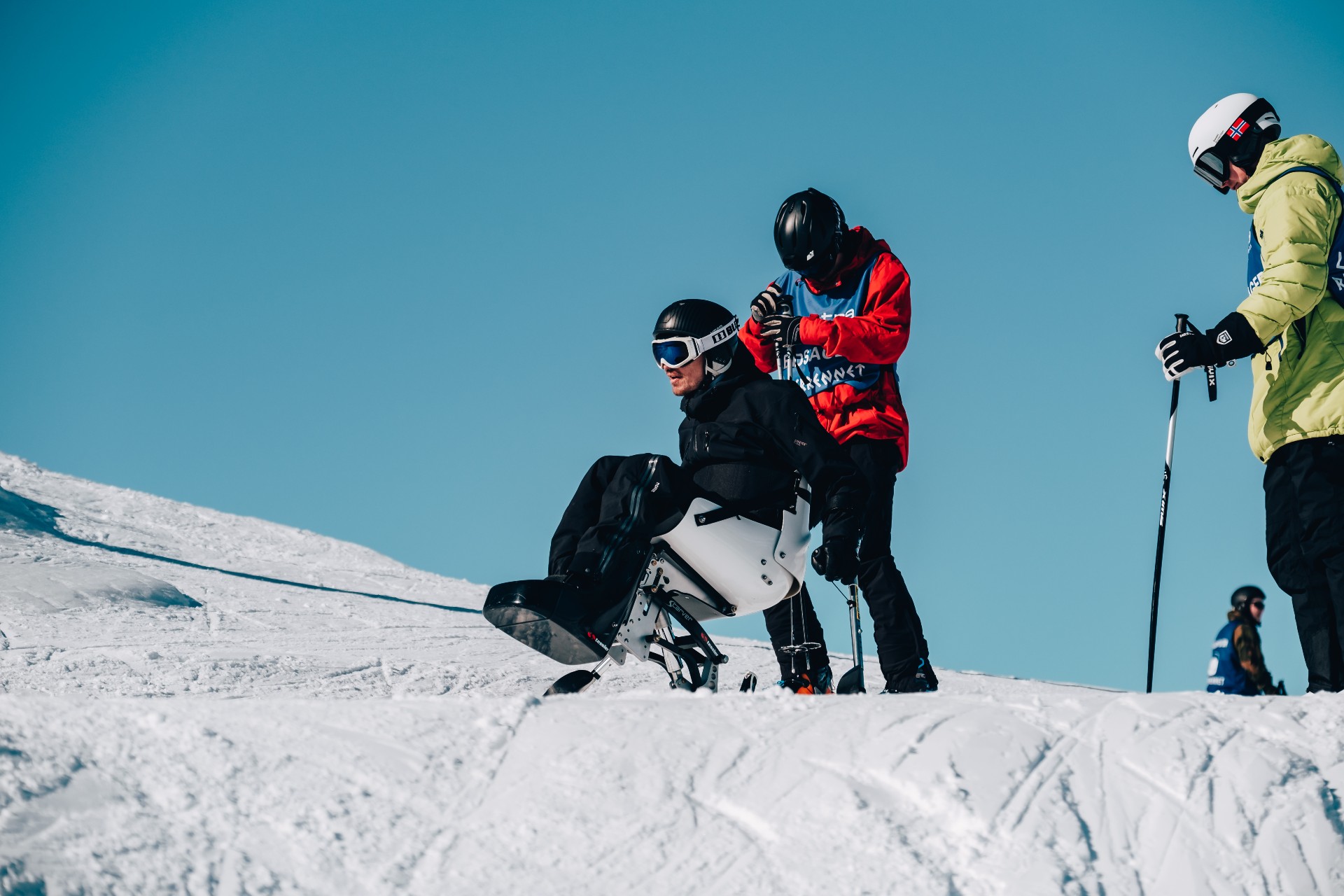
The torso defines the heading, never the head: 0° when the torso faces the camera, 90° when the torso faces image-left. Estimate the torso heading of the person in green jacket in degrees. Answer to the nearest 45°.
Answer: approximately 90°

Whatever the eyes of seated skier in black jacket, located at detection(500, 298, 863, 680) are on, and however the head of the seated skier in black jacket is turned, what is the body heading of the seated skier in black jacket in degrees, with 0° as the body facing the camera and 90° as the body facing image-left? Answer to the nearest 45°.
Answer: approximately 90°

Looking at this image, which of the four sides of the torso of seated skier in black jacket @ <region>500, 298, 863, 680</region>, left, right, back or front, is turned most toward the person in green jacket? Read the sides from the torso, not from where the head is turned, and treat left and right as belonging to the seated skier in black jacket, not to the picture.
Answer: back

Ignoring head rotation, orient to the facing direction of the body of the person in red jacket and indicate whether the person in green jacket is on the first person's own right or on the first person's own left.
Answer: on the first person's own left

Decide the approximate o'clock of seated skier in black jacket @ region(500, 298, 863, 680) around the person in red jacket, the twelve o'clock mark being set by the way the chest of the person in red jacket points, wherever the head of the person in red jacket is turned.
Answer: The seated skier in black jacket is roughly at 12 o'clock from the person in red jacket.

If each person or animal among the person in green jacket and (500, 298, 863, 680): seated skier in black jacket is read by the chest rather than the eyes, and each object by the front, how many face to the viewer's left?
2

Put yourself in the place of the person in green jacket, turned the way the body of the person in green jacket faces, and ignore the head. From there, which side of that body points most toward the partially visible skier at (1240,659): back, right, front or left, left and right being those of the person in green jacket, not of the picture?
right

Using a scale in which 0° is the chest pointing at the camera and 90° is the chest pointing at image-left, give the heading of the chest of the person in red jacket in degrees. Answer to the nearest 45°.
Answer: approximately 45°

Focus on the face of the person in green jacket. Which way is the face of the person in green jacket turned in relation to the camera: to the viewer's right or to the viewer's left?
to the viewer's left

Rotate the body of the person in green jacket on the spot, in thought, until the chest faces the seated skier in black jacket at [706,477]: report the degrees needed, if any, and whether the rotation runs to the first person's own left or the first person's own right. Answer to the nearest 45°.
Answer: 0° — they already face them
